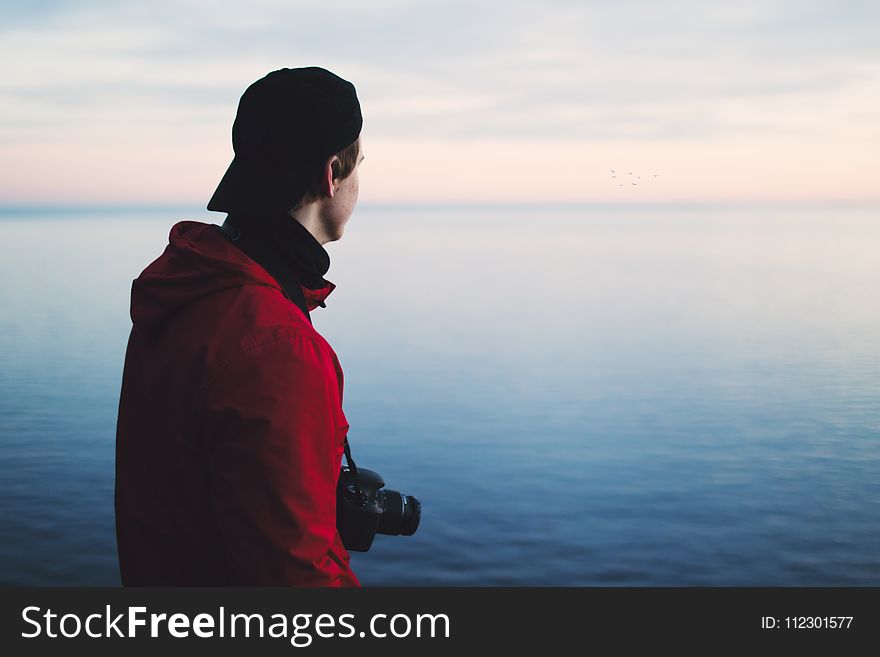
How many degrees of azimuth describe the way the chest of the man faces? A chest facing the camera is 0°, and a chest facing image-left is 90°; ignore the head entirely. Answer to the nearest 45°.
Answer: approximately 225°
